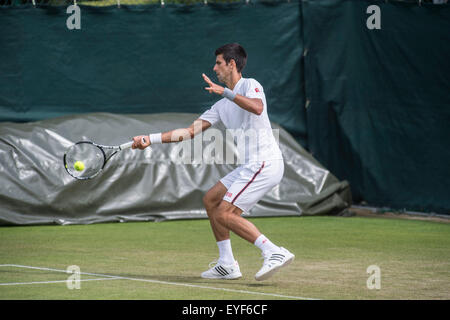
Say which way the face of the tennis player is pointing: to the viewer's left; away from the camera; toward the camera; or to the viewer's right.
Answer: to the viewer's left

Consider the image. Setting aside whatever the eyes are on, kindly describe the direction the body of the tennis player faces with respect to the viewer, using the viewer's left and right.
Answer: facing to the left of the viewer

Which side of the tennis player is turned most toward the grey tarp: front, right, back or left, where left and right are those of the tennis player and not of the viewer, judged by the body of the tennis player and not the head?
right
